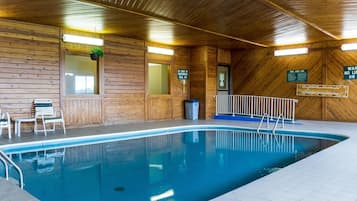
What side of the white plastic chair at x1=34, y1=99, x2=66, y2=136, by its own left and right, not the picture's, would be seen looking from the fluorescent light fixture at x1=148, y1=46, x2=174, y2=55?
left

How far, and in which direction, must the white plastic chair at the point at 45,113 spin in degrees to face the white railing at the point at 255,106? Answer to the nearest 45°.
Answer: approximately 45° to its left

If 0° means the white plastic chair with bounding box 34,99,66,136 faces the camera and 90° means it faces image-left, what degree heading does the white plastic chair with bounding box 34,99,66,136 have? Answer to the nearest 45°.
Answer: approximately 315°

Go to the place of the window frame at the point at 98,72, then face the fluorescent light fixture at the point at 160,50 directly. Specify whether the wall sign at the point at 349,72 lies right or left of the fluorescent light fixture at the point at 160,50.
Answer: right

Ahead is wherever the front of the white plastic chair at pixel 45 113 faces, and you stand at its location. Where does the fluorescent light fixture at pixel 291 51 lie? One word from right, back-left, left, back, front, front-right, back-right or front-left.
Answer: front-left

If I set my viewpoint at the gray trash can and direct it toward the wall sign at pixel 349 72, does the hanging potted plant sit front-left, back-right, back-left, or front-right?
back-right

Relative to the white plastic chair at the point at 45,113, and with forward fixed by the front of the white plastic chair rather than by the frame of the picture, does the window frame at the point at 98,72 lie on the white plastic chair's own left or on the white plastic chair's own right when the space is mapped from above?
on the white plastic chair's own left

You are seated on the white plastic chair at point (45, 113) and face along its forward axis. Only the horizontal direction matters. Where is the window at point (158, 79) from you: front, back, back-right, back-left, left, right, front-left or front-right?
left
